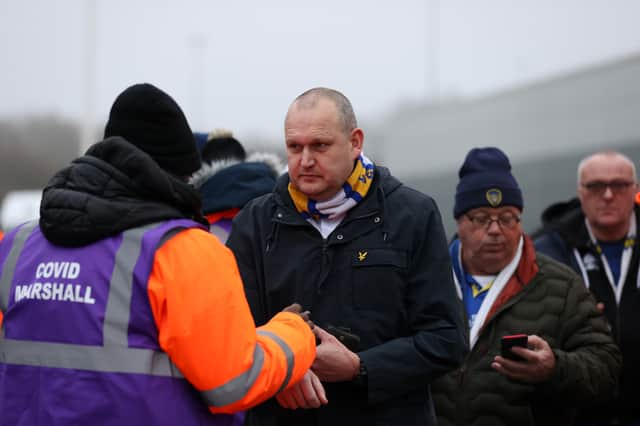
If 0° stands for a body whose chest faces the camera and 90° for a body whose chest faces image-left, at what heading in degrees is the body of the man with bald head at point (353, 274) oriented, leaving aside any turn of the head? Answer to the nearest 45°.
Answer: approximately 45°

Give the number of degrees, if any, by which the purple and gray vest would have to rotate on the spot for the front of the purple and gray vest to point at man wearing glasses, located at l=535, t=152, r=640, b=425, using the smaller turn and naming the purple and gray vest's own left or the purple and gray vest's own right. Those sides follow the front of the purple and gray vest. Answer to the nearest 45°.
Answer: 0° — it already faces them

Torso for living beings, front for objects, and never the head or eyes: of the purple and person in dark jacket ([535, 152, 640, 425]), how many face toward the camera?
1

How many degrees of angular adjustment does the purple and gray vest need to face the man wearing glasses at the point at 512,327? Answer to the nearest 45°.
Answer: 0° — it already faces them

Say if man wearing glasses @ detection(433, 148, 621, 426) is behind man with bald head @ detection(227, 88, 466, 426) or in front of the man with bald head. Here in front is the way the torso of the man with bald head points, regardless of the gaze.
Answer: behind

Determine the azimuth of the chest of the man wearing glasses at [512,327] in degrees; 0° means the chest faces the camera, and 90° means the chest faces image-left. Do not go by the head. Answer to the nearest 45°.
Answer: approximately 45°
